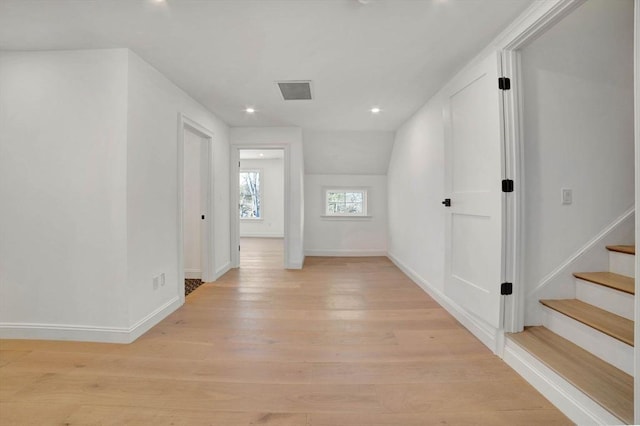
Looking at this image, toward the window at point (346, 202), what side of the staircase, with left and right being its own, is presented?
right

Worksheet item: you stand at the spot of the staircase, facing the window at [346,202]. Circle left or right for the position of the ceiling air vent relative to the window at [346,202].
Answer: left

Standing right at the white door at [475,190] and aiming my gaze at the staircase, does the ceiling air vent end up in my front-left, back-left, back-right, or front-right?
back-right

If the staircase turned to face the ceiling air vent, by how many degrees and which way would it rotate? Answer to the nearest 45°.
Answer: approximately 45° to its right

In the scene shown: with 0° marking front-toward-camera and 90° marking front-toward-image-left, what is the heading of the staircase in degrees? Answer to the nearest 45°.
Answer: approximately 45°

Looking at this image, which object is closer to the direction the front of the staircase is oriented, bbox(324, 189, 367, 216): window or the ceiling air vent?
the ceiling air vent
